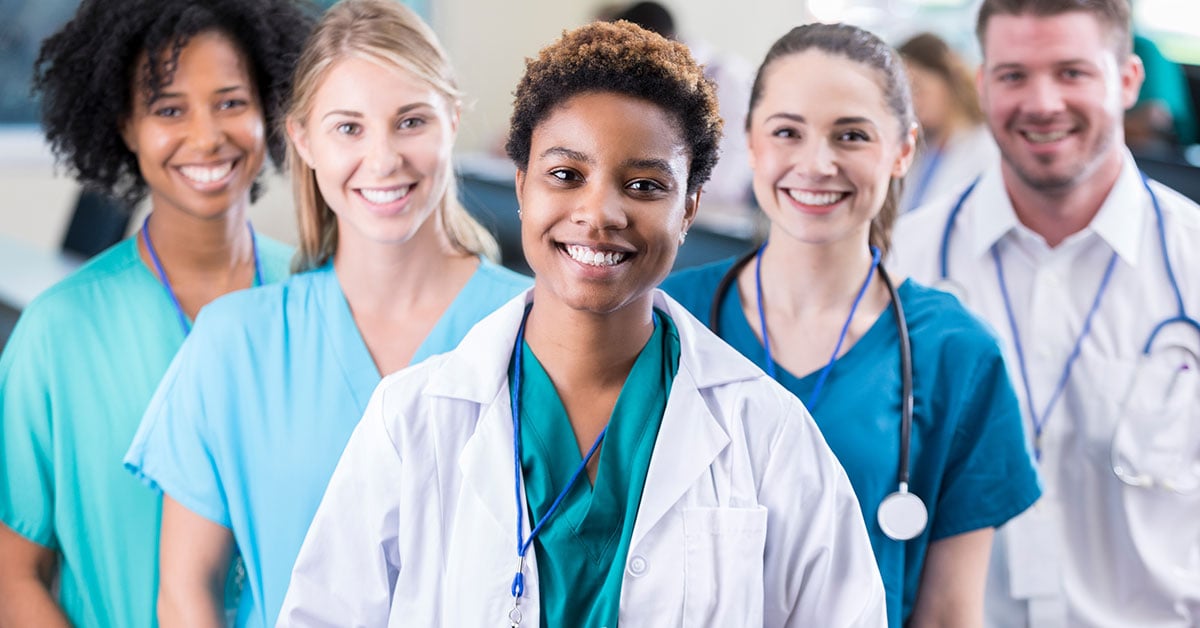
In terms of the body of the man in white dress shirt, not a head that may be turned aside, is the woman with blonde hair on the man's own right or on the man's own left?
on the man's own right

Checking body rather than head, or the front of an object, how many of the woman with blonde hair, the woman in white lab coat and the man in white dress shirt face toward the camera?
3

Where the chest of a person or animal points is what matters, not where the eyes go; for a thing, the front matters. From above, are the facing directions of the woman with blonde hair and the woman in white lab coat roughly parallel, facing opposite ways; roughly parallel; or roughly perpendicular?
roughly parallel

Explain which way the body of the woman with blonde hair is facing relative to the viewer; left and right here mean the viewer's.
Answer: facing the viewer

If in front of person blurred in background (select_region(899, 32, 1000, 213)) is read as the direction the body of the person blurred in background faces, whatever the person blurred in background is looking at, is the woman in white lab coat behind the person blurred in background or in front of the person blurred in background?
in front

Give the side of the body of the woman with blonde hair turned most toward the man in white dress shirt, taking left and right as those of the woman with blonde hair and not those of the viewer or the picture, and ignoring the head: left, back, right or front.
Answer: left

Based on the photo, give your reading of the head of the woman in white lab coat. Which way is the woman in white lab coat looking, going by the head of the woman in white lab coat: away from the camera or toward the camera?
toward the camera

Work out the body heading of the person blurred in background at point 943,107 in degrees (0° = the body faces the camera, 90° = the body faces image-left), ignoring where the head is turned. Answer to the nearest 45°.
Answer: approximately 45°

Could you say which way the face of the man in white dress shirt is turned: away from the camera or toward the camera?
toward the camera

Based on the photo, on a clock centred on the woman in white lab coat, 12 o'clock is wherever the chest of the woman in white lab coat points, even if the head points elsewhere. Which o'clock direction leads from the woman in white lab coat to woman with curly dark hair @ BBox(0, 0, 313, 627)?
The woman with curly dark hair is roughly at 4 o'clock from the woman in white lab coat.

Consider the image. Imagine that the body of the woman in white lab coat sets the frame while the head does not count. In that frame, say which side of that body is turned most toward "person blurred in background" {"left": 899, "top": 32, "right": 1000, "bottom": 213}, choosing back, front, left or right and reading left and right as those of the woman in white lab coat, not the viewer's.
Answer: back

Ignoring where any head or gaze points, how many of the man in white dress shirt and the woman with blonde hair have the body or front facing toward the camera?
2

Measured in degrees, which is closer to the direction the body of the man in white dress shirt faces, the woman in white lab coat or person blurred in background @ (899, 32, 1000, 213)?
the woman in white lab coat

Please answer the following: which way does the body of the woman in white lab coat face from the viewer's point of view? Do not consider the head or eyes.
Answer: toward the camera

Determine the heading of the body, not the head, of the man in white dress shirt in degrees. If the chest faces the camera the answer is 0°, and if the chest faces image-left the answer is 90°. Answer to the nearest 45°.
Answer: approximately 0°

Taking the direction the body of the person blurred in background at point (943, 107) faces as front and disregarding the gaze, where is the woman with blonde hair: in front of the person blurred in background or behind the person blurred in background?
in front
